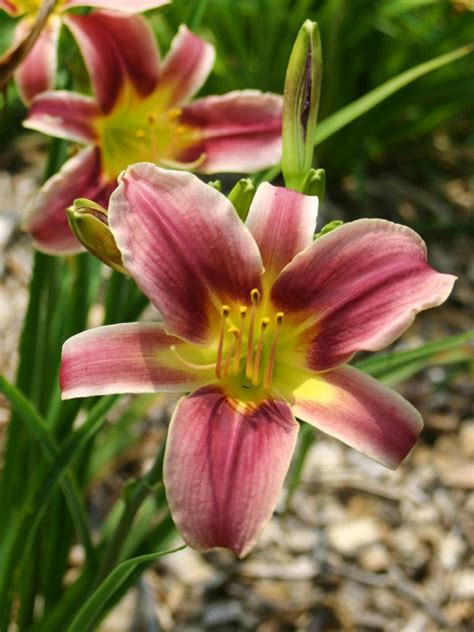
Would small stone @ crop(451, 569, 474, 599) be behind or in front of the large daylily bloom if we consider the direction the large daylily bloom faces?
behind

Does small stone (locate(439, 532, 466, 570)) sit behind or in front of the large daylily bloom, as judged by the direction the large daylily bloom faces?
behind

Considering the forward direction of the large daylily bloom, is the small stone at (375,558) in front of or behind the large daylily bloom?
behind

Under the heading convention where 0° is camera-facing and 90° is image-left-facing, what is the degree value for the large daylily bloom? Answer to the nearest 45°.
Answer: approximately 0°
